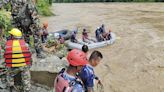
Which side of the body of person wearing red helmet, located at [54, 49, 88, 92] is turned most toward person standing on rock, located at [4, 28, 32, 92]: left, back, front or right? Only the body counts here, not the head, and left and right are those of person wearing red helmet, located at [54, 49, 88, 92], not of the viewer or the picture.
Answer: left

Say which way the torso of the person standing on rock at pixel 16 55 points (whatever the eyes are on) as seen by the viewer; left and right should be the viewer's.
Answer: facing away from the viewer

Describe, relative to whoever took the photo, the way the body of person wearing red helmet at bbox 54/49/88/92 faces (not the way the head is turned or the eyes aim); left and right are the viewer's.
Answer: facing away from the viewer and to the right of the viewer
